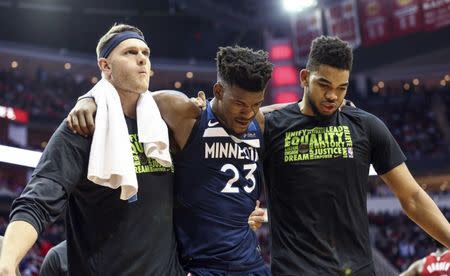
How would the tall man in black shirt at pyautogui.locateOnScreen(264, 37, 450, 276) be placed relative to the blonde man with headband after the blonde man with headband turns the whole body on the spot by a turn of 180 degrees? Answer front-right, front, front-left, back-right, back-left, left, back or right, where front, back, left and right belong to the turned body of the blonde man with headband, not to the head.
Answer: back-right

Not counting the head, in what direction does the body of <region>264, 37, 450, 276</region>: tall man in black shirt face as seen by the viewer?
toward the camera

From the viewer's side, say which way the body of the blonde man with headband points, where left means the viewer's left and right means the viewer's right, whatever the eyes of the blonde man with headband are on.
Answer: facing the viewer and to the right of the viewer

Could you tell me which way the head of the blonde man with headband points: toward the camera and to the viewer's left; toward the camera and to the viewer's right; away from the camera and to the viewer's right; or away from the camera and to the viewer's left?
toward the camera and to the viewer's right
